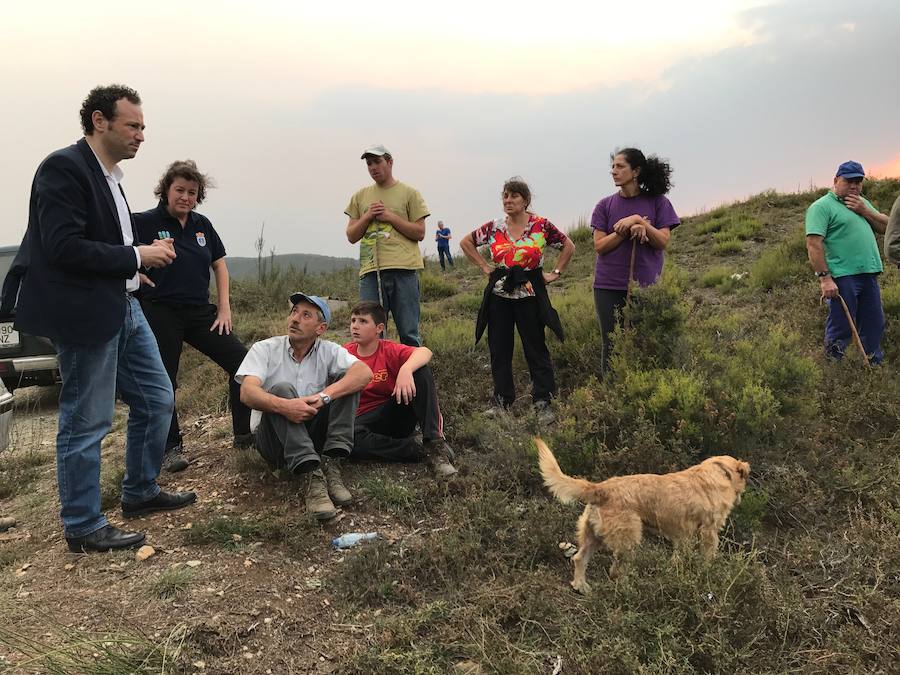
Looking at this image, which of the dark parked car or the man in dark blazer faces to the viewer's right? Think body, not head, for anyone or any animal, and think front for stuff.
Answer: the man in dark blazer

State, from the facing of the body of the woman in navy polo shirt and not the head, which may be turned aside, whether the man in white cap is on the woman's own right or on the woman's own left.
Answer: on the woman's own left

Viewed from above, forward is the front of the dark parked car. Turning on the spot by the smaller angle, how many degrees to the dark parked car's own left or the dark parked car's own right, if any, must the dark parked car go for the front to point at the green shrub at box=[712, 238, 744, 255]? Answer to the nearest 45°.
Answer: approximately 90° to the dark parked car's own right

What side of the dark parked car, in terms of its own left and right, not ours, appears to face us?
back

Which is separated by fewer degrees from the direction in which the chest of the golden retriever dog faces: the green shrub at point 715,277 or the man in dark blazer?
the green shrub

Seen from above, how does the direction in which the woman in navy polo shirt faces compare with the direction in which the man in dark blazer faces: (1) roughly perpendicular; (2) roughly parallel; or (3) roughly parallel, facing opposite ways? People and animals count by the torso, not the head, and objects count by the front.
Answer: roughly perpendicular

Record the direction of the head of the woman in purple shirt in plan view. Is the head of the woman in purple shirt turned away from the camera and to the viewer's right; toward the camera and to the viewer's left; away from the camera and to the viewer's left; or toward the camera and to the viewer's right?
toward the camera and to the viewer's left

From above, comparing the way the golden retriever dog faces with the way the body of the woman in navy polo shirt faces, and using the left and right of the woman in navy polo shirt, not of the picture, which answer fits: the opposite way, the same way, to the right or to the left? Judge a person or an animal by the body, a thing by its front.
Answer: to the left

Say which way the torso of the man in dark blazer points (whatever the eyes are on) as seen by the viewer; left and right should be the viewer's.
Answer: facing to the right of the viewer

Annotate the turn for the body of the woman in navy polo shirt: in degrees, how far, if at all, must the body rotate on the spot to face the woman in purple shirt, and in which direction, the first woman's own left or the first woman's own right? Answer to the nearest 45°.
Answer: approximately 90° to the first woman's own left

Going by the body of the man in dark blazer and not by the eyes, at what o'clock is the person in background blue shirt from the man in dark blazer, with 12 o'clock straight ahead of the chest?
The person in background blue shirt is roughly at 10 o'clock from the man in dark blazer.
